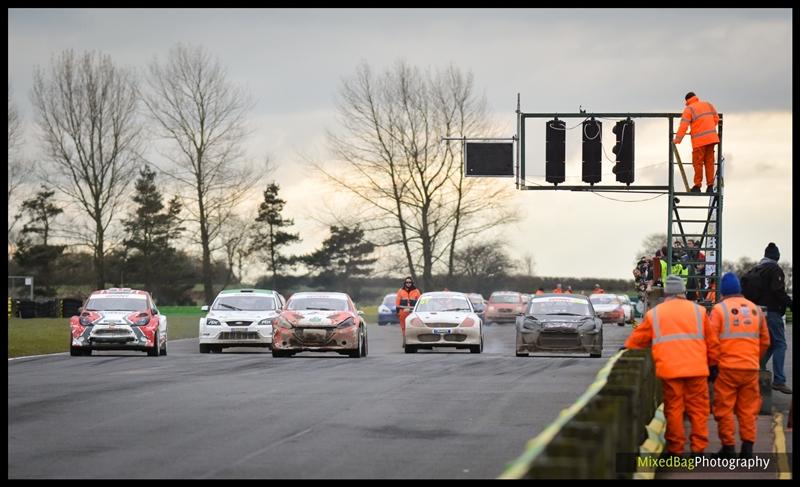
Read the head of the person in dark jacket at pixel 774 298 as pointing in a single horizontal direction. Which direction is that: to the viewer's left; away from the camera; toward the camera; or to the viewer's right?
away from the camera

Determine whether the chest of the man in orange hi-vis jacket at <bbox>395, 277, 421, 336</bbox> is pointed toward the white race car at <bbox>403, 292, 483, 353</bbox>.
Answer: yes

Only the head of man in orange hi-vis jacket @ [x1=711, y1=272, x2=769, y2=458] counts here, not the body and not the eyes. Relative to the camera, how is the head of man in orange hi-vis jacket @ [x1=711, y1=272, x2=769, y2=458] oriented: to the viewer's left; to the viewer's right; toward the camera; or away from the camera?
away from the camera

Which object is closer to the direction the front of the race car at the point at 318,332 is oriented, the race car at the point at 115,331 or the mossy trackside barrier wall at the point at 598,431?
the mossy trackside barrier wall

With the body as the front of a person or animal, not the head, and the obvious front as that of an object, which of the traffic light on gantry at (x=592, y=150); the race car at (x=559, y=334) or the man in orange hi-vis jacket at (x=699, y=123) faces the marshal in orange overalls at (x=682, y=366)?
the race car

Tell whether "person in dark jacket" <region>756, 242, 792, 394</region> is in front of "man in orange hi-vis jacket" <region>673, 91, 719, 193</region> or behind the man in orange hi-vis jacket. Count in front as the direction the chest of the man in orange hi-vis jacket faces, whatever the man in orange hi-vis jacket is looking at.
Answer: behind

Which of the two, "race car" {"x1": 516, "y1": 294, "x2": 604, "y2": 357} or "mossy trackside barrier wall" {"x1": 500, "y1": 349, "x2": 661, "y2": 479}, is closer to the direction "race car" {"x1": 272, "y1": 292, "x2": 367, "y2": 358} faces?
the mossy trackside barrier wall

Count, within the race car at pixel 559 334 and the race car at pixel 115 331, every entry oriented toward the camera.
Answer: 2

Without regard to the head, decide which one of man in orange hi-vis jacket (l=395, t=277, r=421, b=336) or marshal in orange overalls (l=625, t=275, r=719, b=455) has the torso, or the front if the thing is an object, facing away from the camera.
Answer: the marshal in orange overalls

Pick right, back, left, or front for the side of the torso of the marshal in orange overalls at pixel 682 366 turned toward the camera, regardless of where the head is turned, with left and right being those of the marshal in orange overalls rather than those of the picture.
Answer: back

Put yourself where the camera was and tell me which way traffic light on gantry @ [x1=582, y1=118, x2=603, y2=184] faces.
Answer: facing away from the viewer
